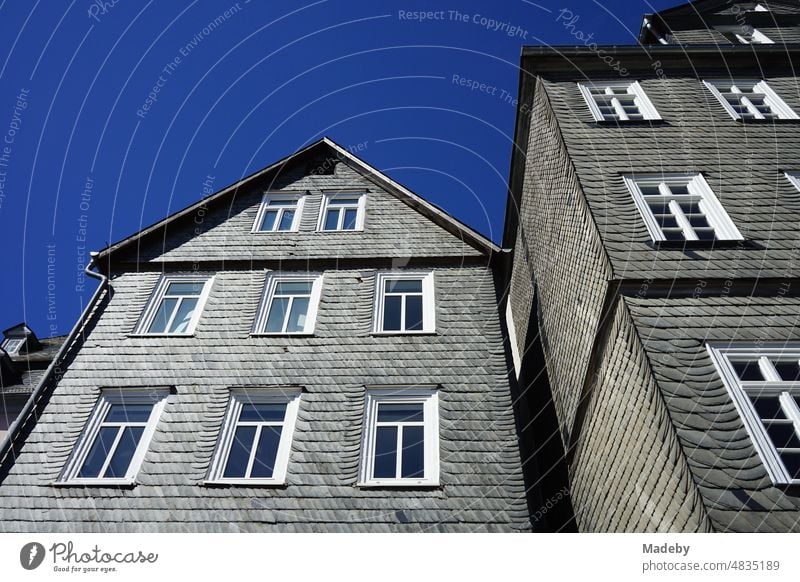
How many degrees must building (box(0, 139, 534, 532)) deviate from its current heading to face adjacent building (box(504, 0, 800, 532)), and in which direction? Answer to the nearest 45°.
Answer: approximately 45° to its left

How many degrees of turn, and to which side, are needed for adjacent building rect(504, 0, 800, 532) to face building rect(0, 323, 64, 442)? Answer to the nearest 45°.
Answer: approximately 90° to its right

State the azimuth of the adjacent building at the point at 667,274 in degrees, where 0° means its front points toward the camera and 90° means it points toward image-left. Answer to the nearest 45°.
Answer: approximately 0°

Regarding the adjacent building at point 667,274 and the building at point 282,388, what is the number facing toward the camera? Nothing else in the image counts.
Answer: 2

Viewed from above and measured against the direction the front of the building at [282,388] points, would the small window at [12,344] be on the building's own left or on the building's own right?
on the building's own right

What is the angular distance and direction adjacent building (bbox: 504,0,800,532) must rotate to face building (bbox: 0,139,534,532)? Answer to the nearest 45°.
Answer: approximately 90° to its right

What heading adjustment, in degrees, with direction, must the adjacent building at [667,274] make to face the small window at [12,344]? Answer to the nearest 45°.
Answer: approximately 90° to its right
